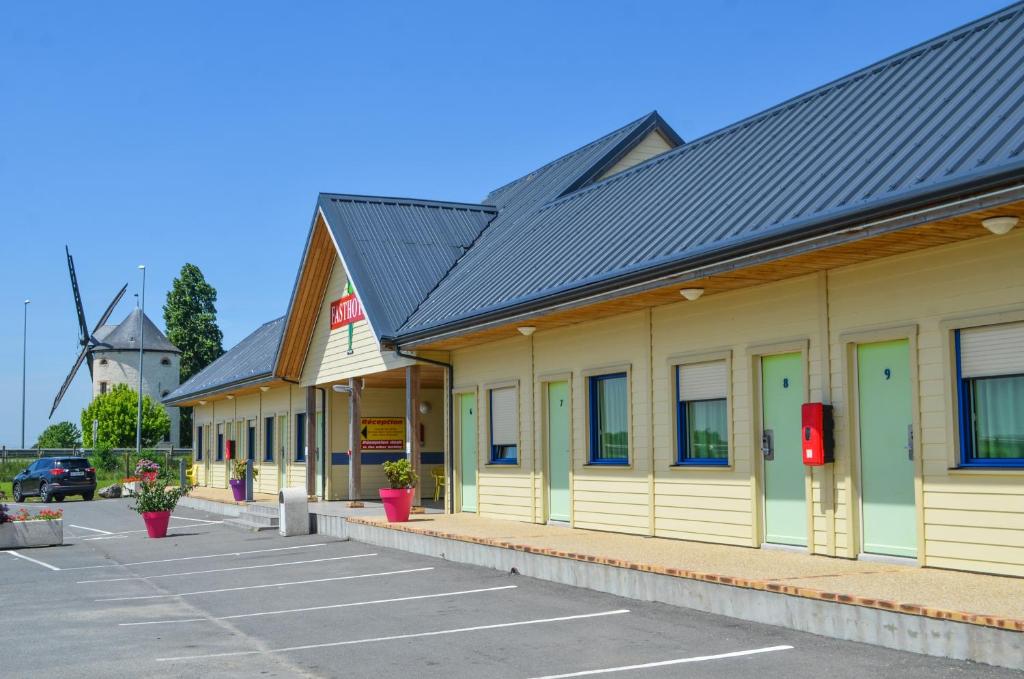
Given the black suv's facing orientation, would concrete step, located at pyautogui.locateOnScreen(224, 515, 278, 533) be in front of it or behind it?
behind

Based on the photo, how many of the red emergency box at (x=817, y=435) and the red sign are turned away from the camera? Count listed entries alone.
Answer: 0

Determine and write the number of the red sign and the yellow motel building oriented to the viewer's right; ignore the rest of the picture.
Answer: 0

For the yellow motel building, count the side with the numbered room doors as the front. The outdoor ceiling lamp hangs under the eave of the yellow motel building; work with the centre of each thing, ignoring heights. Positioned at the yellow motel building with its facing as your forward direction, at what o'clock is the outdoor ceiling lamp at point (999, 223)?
The outdoor ceiling lamp is roughly at 10 o'clock from the yellow motel building.

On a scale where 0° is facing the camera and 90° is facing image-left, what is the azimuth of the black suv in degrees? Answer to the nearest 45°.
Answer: approximately 135°

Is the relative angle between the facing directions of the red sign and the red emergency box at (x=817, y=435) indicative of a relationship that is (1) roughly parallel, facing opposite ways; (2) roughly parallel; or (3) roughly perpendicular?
roughly parallel

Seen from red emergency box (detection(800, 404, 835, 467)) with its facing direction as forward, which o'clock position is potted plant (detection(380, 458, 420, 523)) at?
The potted plant is roughly at 3 o'clock from the red emergency box.

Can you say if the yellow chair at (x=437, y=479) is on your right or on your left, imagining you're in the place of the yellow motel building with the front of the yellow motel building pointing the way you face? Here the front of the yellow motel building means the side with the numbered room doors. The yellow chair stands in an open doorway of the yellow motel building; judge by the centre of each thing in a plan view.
on your right

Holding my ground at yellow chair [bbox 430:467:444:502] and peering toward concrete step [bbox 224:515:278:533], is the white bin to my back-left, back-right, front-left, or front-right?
front-left

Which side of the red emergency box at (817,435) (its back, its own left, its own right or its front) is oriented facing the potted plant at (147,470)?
right

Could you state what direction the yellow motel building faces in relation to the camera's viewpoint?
facing the viewer and to the left of the viewer

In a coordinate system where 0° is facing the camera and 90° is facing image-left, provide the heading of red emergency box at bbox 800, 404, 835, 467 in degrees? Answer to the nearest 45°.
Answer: approximately 45°

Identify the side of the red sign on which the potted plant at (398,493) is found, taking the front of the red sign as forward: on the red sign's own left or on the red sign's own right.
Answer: on the red sign's own left
